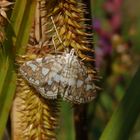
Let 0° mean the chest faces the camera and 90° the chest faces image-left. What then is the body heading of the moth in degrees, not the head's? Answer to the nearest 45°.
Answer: approximately 180°
